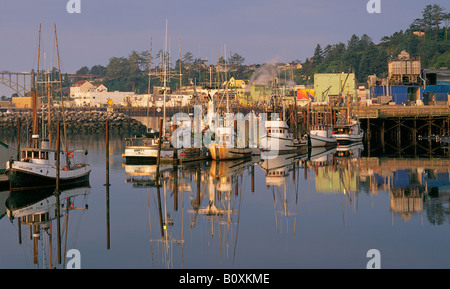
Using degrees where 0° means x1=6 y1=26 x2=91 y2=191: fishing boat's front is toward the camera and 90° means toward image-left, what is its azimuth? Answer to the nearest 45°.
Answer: approximately 45°
